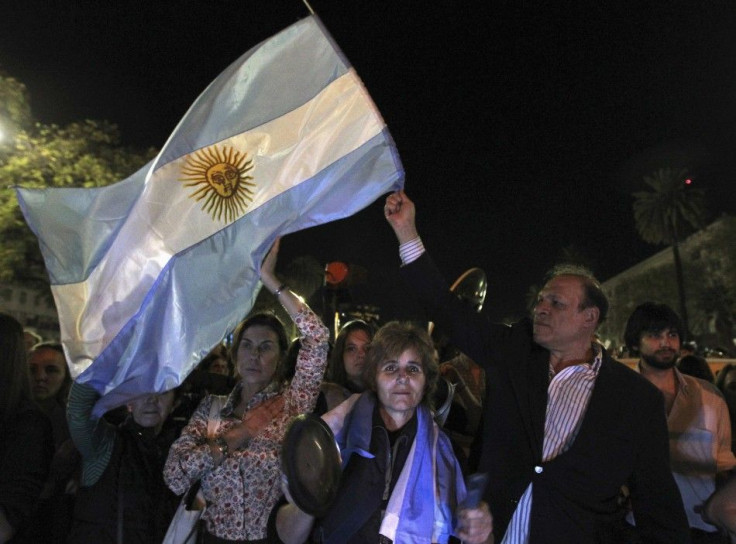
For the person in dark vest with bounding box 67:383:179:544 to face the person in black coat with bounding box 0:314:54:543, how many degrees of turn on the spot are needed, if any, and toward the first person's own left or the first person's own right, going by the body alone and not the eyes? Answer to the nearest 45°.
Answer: approximately 45° to the first person's own right

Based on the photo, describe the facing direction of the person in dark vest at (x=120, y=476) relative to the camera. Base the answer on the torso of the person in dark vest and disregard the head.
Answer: toward the camera

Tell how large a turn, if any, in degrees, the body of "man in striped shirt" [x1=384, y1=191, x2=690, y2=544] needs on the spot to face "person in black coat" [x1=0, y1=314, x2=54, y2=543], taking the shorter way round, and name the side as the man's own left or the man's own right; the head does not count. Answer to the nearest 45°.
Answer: approximately 45° to the man's own right

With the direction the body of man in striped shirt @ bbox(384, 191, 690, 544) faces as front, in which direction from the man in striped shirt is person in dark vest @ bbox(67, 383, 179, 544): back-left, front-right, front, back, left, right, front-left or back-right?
front-right

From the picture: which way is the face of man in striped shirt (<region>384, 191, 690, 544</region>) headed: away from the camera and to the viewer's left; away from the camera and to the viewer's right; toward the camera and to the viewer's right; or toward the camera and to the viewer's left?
toward the camera and to the viewer's left

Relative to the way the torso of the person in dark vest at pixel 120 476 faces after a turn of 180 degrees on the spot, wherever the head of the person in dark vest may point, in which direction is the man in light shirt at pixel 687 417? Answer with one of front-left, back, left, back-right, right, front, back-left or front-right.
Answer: right

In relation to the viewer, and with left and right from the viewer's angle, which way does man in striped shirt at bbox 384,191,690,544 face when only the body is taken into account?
facing the viewer and to the left of the viewer

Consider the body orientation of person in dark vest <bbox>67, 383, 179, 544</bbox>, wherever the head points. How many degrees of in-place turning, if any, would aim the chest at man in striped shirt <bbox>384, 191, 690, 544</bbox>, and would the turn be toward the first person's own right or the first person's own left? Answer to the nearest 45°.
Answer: approximately 45° to the first person's own left
